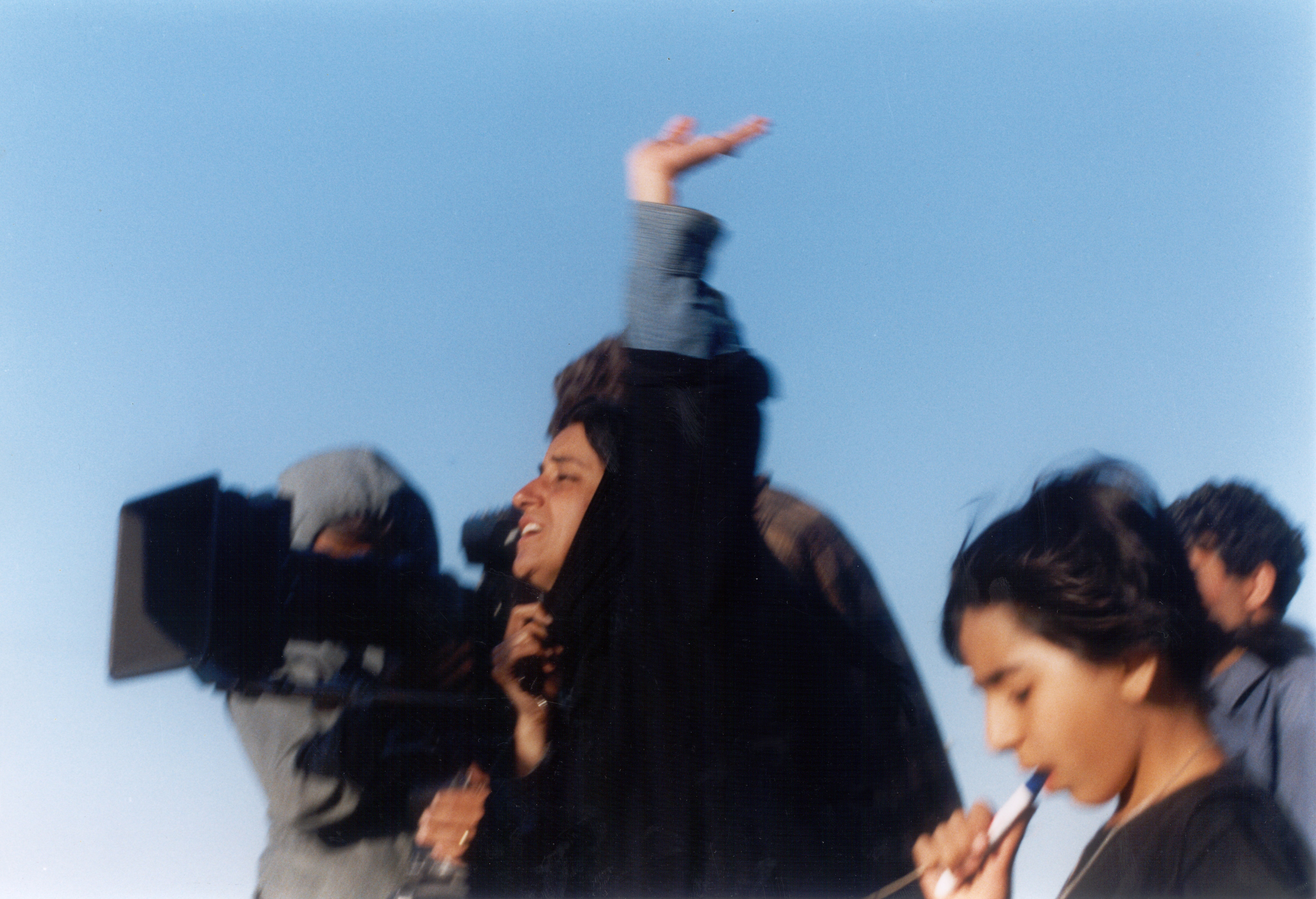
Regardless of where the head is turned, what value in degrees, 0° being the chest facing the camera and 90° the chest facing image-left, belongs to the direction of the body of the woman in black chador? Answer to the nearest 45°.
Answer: approximately 90°

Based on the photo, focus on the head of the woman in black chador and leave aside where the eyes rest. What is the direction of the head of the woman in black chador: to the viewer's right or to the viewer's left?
to the viewer's left

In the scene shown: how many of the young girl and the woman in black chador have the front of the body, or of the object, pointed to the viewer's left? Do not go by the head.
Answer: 2

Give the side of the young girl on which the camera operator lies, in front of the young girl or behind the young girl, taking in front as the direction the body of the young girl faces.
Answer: in front

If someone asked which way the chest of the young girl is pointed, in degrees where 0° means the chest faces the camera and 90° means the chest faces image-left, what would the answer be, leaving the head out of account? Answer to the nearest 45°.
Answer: approximately 90°

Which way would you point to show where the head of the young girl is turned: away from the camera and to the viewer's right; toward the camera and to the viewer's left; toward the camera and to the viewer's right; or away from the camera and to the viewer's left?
toward the camera and to the viewer's left
